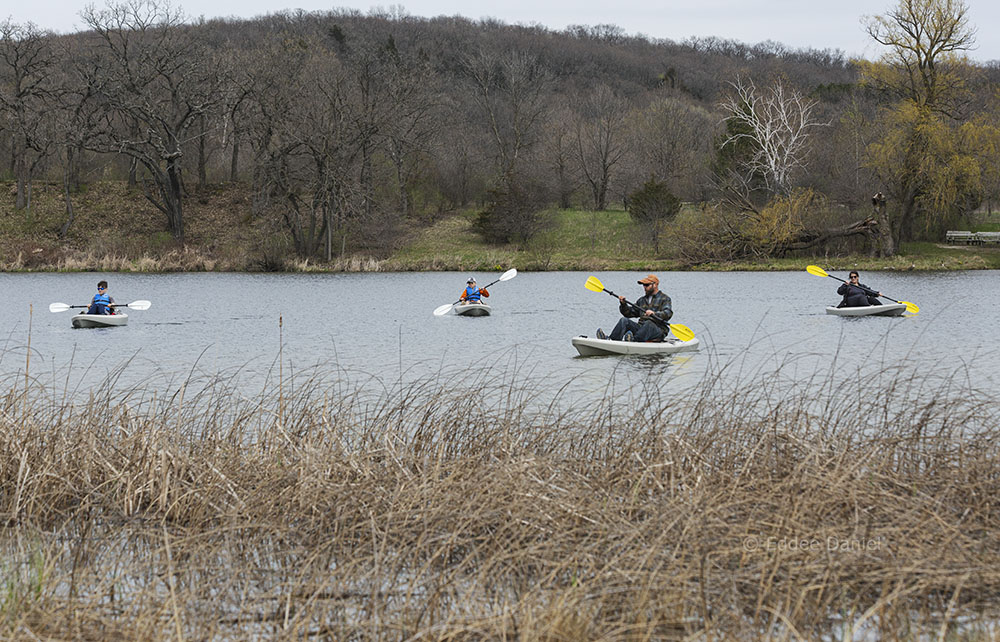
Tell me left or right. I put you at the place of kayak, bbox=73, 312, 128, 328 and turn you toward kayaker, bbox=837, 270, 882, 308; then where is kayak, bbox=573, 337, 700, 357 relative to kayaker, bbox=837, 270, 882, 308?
right

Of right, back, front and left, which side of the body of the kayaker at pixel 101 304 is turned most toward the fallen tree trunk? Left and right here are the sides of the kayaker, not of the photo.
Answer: back

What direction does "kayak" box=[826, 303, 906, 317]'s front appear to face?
to the viewer's right

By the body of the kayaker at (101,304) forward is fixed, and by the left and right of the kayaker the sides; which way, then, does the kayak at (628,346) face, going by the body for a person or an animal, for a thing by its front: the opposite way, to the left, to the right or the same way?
to the right

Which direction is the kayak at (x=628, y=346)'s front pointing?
to the viewer's left

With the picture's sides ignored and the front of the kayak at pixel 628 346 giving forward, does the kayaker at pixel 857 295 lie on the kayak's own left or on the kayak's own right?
on the kayak's own right

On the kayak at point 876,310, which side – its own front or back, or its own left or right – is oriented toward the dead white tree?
left

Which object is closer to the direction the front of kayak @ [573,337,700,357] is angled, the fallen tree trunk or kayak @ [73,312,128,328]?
the kayak

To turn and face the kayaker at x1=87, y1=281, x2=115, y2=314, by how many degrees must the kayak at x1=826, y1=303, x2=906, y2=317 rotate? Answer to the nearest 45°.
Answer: approximately 135° to its right

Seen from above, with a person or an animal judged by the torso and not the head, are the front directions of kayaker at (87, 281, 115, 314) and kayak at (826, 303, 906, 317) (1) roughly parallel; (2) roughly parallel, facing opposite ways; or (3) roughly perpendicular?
roughly perpendicular

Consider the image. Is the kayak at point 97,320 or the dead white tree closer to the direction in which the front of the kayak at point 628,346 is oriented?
the kayak

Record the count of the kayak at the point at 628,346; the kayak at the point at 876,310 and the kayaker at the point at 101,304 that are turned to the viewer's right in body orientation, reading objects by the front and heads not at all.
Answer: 1
